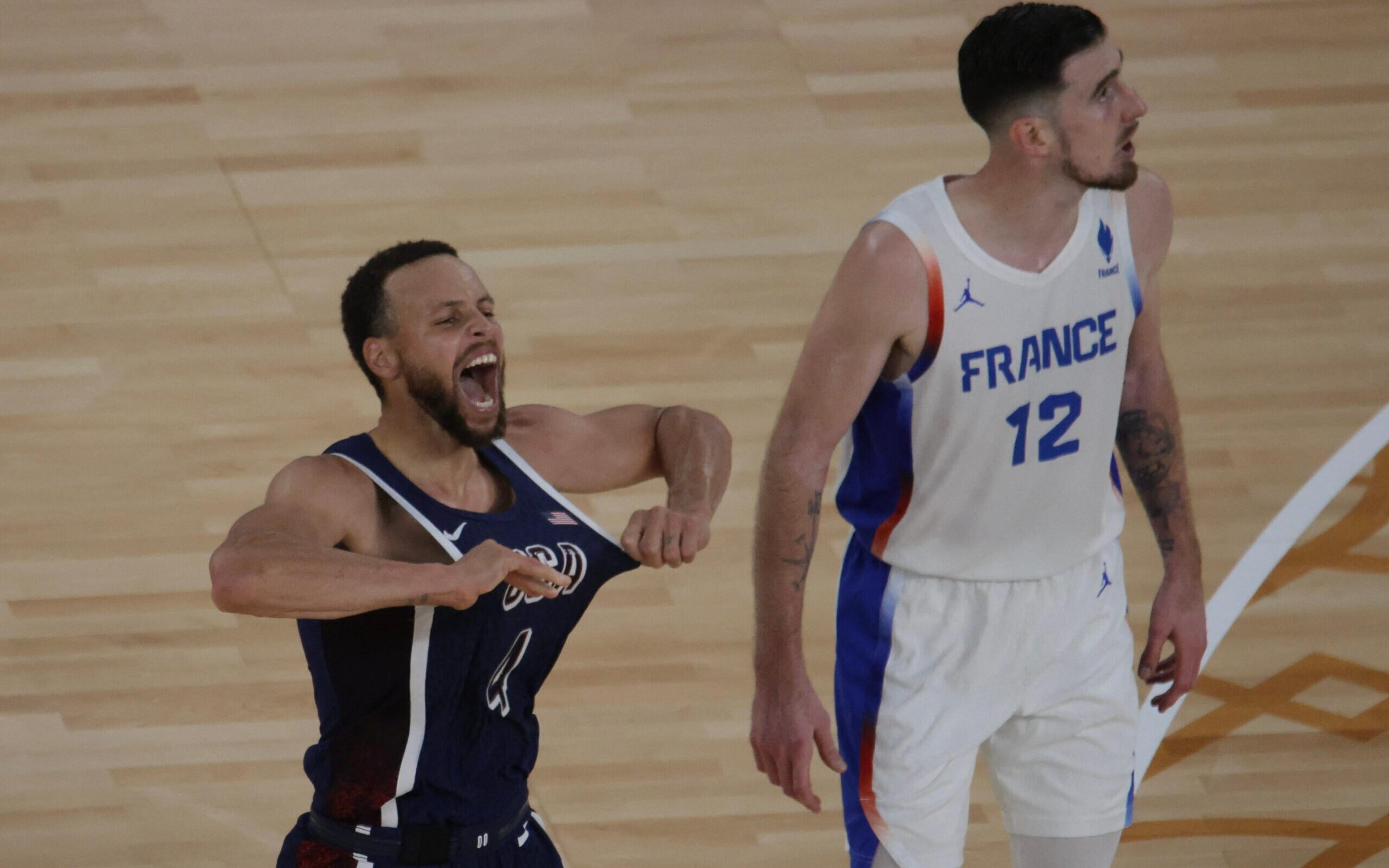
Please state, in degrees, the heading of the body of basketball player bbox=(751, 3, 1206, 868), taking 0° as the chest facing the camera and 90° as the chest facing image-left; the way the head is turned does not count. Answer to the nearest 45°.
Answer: approximately 315°

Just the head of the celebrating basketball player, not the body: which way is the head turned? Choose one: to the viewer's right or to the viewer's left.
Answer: to the viewer's right

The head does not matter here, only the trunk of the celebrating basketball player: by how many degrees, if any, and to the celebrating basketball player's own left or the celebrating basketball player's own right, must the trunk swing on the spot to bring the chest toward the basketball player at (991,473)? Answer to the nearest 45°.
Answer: approximately 45° to the celebrating basketball player's own left

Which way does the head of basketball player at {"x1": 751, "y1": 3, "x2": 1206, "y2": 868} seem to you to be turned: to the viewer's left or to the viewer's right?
to the viewer's right

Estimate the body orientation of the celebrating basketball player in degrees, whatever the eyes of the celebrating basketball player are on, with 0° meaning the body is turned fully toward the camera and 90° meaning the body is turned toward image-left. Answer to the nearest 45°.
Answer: approximately 315°

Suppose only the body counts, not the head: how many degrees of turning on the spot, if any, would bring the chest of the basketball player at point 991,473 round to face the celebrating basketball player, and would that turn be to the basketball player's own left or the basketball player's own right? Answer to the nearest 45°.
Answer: approximately 135° to the basketball player's own right

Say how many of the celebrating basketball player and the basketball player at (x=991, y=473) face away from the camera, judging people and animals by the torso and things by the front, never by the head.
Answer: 0
